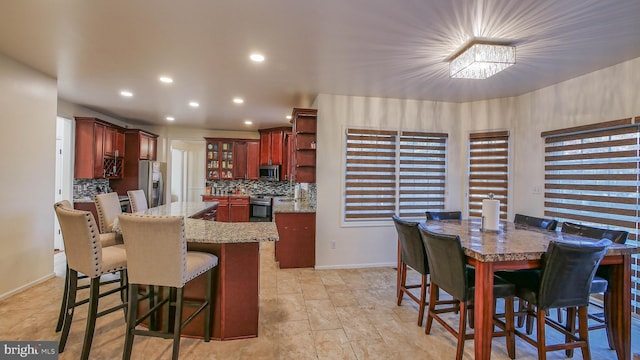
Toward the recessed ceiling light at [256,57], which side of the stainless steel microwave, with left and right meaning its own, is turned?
front

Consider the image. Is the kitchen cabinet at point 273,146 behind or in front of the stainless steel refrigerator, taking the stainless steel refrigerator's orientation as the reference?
in front

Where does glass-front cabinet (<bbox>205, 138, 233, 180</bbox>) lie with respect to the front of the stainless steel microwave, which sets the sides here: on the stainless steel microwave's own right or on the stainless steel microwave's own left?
on the stainless steel microwave's own right

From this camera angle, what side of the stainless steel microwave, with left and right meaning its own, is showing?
front

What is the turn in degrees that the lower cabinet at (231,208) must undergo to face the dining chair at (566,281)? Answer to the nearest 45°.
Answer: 0° — it already faces it

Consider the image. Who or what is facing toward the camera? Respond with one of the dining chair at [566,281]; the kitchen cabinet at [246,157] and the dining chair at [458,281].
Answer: the kitchen cabinet

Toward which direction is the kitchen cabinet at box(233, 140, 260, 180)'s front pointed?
toward the camera

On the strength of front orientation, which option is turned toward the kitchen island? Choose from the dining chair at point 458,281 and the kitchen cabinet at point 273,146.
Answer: the kitchen cabinet

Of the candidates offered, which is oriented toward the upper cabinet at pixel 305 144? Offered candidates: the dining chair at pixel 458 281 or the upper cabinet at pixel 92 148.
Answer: the upper cabinet at pixel 92 148

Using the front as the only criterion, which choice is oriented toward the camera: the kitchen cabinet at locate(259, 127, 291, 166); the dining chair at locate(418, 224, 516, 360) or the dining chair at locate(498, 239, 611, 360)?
the kitchen cabinet

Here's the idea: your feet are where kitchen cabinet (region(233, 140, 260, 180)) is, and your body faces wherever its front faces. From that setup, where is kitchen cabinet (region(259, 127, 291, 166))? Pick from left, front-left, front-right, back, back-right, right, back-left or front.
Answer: front-left

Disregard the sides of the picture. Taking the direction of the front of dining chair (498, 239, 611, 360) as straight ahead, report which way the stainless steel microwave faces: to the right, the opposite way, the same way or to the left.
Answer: the opposite way

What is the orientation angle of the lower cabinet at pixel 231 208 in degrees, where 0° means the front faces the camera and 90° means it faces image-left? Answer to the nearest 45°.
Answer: approximately 0°

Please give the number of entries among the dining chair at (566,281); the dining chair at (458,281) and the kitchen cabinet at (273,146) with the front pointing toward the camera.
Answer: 1
